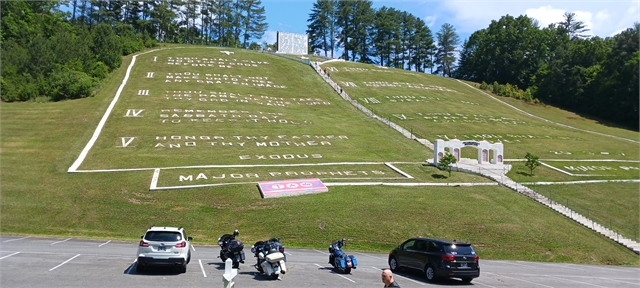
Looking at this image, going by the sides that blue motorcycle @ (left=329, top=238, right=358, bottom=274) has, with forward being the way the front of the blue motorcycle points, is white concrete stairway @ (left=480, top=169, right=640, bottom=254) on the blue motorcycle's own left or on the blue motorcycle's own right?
on the blue motorcycle's own right

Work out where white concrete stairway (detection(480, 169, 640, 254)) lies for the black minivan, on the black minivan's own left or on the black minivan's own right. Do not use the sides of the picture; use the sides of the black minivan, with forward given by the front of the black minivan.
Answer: on the black minivan's own right

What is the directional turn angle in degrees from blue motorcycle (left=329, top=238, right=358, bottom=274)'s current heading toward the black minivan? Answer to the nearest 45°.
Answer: approximately 135° to its right

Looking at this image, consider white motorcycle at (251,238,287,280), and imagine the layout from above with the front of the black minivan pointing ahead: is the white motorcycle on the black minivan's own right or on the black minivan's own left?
on the black minivan's own left

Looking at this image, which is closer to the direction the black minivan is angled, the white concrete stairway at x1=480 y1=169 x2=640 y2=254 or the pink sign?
the pink sign

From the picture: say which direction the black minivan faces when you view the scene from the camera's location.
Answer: facing away from the viewer and to the left of the viewer

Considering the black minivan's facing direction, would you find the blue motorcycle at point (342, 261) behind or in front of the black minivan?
in front

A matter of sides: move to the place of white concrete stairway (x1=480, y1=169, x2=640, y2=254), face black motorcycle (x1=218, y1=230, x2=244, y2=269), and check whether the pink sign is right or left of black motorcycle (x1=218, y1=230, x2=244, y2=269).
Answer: right

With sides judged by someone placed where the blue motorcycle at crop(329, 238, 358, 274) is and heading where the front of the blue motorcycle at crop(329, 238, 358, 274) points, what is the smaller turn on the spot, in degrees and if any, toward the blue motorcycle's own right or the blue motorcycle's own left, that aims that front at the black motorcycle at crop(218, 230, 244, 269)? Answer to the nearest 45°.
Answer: approximately 45° to the blue motorcycle's own left
